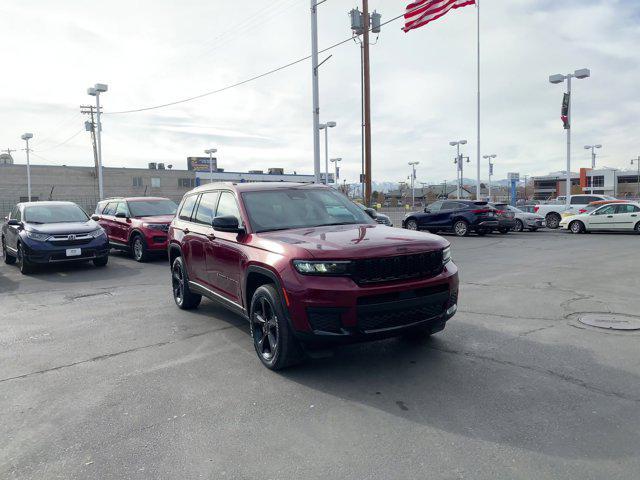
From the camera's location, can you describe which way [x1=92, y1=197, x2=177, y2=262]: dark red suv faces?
facing the viewer and to the right of the viewer

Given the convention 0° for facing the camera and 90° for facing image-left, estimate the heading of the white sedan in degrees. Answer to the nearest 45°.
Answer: approximately 90°

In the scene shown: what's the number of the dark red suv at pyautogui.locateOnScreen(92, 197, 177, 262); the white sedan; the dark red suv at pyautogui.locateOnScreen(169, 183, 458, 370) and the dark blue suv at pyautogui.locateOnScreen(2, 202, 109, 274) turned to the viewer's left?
1

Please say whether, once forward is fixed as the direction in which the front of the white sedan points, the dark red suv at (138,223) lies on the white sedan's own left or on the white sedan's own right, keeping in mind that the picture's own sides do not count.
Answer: on the white sedan's own left

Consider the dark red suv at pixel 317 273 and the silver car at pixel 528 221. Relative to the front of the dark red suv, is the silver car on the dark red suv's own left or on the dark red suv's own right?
on the dark red suv's own left

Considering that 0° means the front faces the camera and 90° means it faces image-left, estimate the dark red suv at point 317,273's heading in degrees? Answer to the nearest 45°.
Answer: approximately 315°

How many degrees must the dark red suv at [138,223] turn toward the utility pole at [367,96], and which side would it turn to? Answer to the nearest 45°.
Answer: approximately 90° to its left

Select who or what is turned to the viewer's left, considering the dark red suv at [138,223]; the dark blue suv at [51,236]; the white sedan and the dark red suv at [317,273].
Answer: the white sedan

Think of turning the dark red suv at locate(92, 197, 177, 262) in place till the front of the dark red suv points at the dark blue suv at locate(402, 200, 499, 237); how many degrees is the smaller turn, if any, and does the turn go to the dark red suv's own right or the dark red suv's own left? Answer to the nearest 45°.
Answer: approximately 45° to the dark red suv's own left
